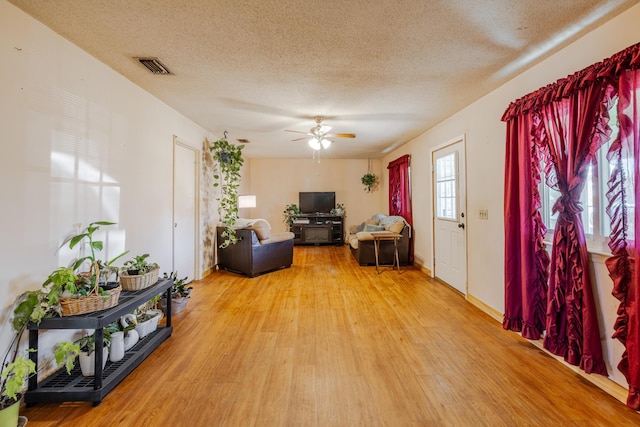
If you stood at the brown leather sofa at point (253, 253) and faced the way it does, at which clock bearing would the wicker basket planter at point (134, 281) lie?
The wicker basket planter is roughly at 5 o'clock from the brown leather sofa.

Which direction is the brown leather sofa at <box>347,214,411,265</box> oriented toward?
to the viewer's left

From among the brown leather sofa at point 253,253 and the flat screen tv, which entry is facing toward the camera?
the flat screen tv

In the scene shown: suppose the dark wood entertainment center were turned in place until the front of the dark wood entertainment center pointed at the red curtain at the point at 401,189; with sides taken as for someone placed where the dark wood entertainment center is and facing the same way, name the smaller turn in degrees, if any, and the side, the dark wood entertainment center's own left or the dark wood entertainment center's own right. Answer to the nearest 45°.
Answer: approximately 45° to the dark wood entertainment center's own left

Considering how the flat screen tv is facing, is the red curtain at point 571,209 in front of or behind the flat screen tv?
in front

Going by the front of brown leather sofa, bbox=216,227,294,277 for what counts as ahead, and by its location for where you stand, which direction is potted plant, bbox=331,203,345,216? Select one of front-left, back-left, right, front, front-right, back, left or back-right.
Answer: front

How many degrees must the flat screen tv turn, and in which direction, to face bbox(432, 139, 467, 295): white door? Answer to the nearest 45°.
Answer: approximately 45° to its left

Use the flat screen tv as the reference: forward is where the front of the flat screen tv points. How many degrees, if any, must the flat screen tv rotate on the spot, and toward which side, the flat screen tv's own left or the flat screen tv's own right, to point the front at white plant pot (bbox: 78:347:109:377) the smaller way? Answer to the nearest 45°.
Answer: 0° — it already faces it

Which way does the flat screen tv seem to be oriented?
toward the camera

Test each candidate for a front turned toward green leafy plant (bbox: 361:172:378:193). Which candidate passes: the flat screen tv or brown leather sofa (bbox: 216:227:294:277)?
the brown leather sofa

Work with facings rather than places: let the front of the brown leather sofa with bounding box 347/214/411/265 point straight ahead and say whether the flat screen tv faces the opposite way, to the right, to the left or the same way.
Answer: to the left

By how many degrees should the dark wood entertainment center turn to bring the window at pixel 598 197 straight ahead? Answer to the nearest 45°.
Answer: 0° — it already faces it

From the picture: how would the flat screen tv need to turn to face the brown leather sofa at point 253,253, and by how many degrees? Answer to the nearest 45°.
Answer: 0° — it already faces it

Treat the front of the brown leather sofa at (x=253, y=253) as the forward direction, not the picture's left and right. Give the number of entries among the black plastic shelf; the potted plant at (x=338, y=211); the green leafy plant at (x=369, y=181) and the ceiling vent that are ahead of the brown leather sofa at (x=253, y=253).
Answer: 2

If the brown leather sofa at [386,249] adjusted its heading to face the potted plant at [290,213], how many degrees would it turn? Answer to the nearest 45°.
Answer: approximately 45° to its right

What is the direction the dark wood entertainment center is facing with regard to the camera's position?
facing the viewer

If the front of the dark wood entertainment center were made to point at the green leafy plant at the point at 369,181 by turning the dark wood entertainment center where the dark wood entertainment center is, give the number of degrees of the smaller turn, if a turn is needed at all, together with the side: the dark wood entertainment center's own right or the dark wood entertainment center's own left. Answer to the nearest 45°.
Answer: approximately 90° to the dark wood entertainment center's own left
